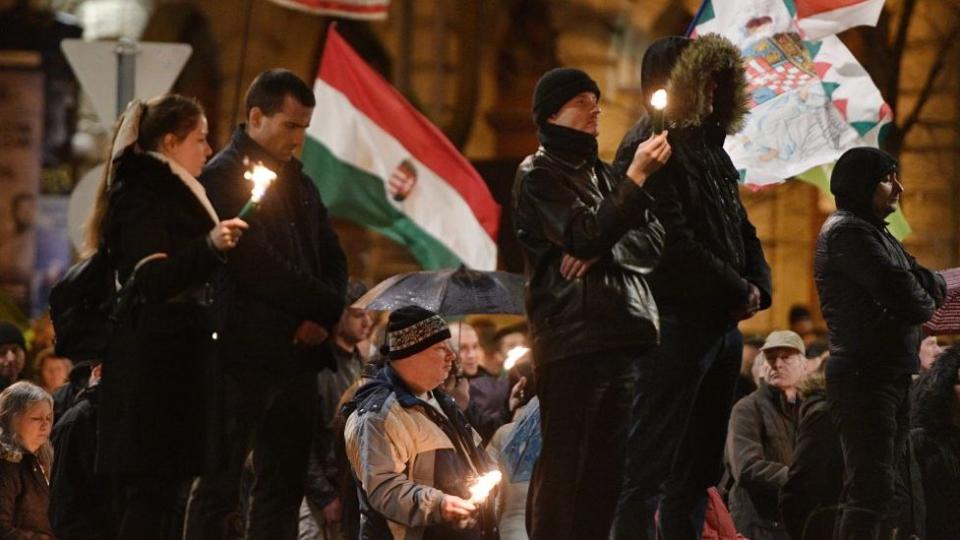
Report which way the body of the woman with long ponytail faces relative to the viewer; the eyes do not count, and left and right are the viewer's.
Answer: facing to the right of the viewer

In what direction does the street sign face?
away from the camera

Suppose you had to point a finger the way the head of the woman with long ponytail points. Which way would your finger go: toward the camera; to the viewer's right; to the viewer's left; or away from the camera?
to the viewer's right

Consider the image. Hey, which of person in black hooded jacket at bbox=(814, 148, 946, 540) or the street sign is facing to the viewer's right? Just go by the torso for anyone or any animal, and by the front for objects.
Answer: the person in black hooded jacket

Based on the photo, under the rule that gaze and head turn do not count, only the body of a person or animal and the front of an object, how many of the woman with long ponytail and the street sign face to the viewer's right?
1

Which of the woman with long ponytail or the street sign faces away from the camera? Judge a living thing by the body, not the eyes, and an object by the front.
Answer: the street sign

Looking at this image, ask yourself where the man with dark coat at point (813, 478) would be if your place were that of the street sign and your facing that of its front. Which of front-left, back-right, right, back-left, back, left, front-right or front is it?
back-right

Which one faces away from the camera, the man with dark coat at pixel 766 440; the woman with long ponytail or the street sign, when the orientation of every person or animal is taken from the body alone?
the street sign

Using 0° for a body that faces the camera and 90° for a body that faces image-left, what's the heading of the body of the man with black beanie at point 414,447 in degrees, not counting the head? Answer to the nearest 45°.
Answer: approximately 315°

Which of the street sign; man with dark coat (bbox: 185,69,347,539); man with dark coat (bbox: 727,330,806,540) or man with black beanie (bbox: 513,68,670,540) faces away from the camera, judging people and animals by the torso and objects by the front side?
the street sign
